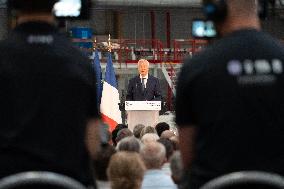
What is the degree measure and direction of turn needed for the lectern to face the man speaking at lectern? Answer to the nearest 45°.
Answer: approximately 180°

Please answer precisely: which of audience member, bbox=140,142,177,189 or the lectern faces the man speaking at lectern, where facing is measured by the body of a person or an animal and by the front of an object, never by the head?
the audience member

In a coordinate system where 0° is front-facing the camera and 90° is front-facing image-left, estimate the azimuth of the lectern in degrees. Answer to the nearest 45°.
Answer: approximately 0°

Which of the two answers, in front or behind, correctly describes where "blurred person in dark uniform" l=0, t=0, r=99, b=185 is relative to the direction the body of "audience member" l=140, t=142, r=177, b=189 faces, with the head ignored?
behind

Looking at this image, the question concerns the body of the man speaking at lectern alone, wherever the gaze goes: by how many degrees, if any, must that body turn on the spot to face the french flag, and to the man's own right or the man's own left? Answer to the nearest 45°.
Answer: approximately 135° to the man's own right

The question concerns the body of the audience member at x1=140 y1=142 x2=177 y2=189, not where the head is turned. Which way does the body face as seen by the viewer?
away from the camera

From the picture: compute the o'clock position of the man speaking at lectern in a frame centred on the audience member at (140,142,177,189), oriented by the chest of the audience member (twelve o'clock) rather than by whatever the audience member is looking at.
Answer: The man speaking at lectern is roughly at 12 o'clock from the audience member.

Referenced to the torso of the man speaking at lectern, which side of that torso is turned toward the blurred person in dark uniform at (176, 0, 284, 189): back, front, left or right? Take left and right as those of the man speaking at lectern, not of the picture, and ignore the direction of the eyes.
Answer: front

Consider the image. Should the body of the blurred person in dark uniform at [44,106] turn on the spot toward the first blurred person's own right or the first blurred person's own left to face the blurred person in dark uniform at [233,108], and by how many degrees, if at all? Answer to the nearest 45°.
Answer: approximately 90° to the first blurred person's own right

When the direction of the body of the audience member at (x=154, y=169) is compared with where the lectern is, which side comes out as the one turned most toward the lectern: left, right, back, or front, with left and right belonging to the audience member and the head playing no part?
front

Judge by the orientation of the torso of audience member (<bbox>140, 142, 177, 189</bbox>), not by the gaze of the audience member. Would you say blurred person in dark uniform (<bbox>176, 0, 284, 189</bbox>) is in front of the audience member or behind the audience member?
behind

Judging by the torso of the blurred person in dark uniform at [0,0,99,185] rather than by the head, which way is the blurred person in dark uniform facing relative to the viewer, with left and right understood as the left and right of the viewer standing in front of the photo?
facing away from the viewer
